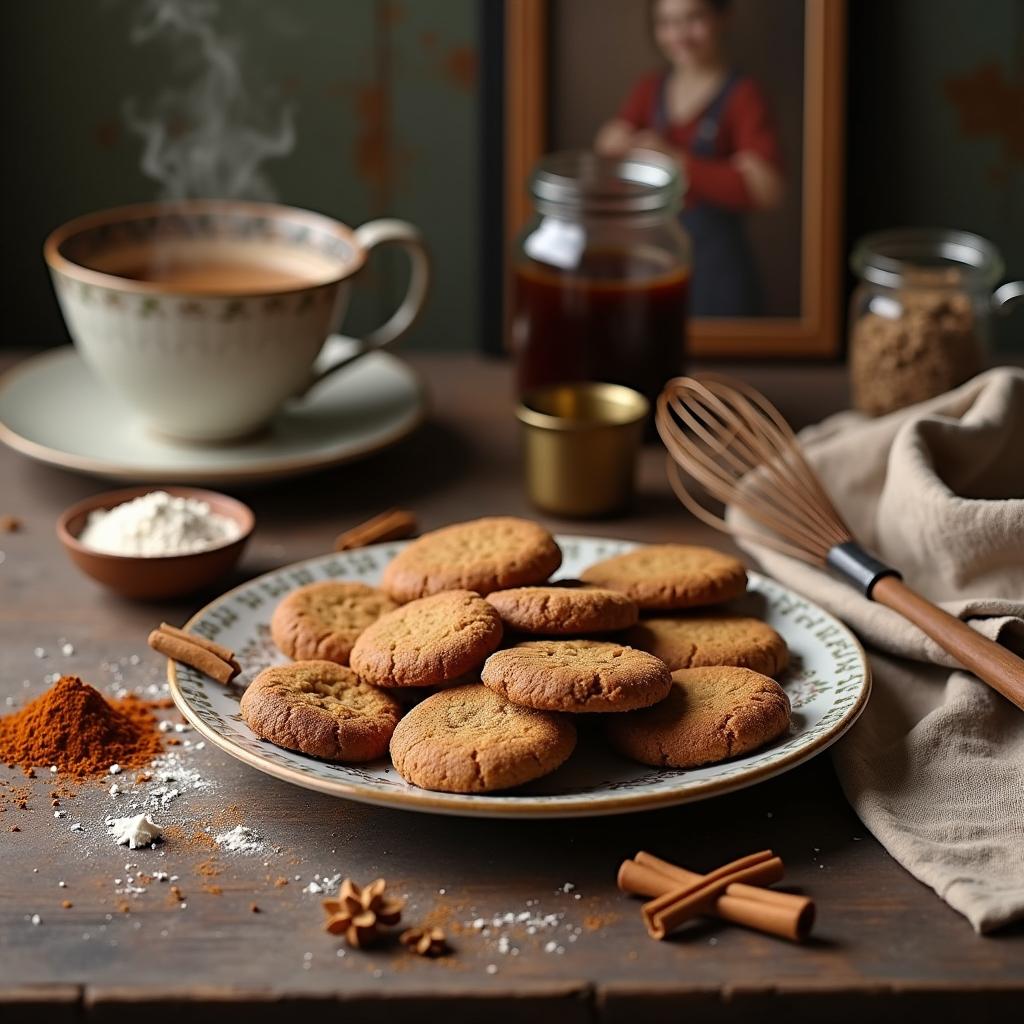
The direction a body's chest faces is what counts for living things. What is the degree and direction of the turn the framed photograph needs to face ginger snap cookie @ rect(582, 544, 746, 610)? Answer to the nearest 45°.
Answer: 0° — it already faces it

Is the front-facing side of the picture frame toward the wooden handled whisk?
yes

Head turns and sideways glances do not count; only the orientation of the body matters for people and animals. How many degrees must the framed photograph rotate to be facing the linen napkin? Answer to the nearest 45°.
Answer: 0° — it already faces it

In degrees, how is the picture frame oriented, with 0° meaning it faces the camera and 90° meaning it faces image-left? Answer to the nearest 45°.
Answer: approximately 0°

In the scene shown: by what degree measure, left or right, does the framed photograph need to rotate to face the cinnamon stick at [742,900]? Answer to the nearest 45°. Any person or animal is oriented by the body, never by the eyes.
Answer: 0° — it already faces it

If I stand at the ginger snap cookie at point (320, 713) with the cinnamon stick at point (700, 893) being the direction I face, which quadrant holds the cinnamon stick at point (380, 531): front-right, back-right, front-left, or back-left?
back-left

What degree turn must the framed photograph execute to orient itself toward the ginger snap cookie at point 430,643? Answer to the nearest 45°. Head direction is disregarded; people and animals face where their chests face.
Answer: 0° — it already faces it
